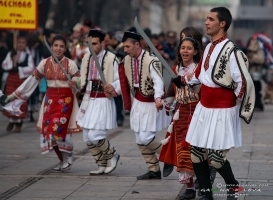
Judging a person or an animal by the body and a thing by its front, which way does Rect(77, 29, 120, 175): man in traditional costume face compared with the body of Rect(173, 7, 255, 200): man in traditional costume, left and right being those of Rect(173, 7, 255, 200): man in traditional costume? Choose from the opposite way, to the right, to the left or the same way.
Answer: the same way

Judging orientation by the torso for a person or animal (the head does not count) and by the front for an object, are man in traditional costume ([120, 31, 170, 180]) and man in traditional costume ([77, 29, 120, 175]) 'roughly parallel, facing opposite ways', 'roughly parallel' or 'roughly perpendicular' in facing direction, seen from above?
roughly parallel

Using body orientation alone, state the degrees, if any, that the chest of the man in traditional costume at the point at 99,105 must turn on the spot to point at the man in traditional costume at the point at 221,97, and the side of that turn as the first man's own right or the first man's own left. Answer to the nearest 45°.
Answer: approximately 90° to the first man's own left

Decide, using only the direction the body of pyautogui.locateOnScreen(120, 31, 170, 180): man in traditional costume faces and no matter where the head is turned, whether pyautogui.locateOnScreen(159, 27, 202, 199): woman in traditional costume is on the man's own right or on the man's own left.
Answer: on the man's own left

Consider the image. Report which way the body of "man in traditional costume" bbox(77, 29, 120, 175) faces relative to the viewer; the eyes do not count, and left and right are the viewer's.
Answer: facing the viewer and to the left of the viewer

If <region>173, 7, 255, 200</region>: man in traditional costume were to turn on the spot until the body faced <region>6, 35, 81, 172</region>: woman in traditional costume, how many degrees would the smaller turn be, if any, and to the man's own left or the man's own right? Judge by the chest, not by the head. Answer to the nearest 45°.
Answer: approximately 90° to the man's own right

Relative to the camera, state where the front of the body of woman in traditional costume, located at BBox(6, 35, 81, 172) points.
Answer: toward the camera

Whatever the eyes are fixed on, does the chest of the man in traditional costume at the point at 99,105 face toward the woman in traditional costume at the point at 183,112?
no

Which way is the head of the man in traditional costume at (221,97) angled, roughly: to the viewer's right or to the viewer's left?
to the viewer's left

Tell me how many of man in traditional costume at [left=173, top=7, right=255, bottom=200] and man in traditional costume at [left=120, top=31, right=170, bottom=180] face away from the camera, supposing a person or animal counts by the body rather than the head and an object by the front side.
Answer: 0

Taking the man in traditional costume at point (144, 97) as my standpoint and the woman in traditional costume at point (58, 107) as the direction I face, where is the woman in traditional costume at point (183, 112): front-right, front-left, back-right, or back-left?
back-left

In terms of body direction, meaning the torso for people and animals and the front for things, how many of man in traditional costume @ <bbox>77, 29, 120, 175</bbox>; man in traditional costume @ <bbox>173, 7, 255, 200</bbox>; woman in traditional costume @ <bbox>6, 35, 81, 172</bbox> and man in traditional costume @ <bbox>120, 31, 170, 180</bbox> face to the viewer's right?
0

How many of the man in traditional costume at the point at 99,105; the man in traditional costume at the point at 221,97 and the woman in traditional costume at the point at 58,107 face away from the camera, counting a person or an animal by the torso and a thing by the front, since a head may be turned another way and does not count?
0

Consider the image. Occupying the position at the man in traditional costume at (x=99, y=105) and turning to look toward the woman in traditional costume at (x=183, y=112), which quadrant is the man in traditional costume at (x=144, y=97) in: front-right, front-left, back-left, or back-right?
front-left

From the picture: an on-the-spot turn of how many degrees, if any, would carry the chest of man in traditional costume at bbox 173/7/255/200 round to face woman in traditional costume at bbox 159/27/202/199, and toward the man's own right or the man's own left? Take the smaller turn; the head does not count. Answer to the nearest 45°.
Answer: approximately 90° to the man's own right
